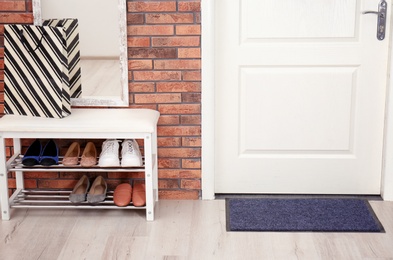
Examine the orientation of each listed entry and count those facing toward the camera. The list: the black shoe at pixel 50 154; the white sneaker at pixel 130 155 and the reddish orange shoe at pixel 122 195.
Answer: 3

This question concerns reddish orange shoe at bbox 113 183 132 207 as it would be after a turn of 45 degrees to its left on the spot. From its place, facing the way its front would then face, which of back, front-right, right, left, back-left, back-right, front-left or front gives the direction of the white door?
front-left

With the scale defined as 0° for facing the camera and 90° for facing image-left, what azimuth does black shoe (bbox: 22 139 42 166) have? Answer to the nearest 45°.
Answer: approximately 45°

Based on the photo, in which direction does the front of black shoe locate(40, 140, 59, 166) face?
toward the camera

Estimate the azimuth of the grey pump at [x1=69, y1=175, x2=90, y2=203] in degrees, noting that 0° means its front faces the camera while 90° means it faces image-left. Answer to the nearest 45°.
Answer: approximately 45°

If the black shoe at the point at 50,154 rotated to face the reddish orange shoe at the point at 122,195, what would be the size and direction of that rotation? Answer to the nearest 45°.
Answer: approximately 90° to its left

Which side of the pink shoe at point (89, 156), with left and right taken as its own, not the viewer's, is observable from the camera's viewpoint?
front
